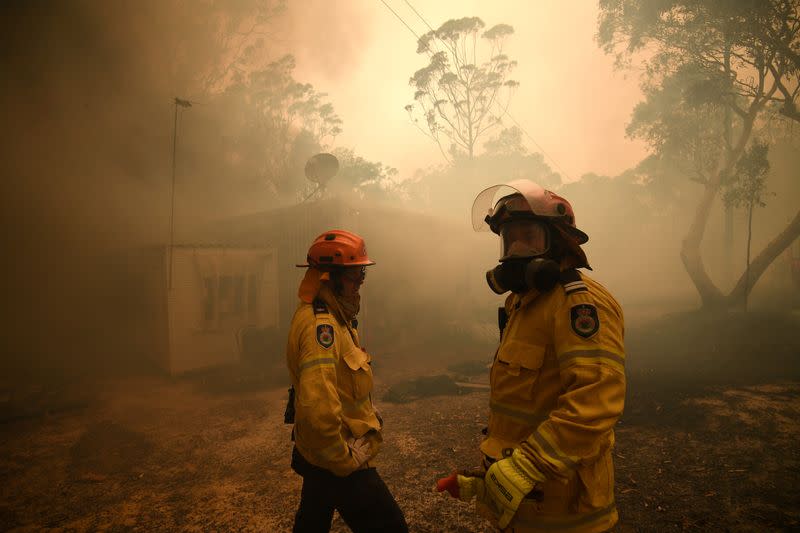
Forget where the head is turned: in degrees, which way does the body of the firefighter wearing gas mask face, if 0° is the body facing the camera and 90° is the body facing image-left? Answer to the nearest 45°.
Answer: approximately 45°

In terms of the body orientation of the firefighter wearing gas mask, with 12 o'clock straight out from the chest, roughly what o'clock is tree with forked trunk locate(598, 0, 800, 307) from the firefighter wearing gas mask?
The tree with forked trunk is roughly at 5 o'clock from the firefighter wearing gas mask.

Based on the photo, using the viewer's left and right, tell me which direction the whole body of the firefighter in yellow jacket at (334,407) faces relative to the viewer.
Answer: facing to the right of the viewer

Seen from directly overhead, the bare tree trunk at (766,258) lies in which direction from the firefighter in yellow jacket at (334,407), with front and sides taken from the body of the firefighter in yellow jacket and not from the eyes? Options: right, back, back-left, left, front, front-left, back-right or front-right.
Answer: front-left

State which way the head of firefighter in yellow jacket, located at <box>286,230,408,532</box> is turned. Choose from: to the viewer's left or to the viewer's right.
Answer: to the viewer's right

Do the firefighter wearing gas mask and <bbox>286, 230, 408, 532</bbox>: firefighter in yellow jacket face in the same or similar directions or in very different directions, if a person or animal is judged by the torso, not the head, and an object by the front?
very different directions

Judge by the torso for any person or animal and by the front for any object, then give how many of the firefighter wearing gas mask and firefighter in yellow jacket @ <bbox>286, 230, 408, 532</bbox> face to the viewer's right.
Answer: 1

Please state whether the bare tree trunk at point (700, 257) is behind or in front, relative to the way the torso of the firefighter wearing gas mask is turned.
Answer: behind

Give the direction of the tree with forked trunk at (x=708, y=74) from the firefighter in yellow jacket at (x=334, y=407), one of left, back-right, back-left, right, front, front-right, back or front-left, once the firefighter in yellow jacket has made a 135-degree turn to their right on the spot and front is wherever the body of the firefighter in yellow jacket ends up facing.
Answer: back
